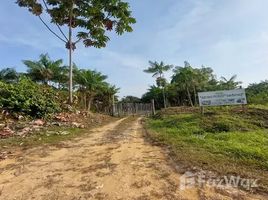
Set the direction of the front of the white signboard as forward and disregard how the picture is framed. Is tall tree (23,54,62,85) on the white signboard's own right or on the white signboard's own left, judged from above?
on the white signboard's own right

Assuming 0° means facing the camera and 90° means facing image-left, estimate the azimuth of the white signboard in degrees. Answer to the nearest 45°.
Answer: approximately 0°

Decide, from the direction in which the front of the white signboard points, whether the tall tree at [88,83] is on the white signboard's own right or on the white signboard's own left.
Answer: on the white signboard's own right
